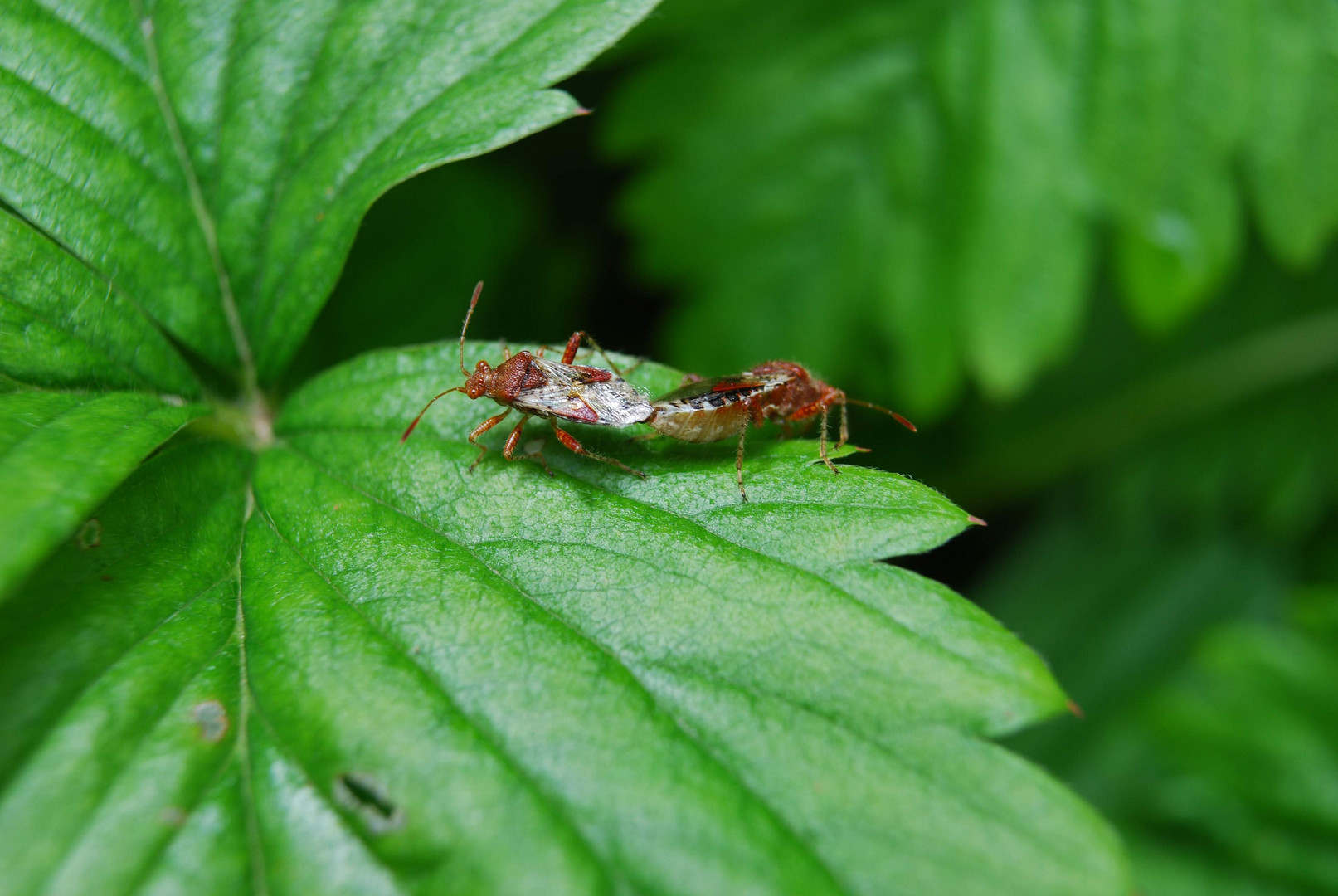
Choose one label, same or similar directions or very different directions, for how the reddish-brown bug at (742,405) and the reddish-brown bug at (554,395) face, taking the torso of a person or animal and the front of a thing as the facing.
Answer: very different directions

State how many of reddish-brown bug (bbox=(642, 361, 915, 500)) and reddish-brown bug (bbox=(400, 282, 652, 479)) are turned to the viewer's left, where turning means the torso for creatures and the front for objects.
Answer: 1

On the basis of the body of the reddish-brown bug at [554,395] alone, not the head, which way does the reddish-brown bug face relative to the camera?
to the viewer's left

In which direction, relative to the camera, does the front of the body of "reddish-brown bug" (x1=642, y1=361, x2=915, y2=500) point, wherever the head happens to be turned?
to the viewer's right

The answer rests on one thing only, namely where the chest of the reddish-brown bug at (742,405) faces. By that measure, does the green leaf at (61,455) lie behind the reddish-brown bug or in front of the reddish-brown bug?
behind

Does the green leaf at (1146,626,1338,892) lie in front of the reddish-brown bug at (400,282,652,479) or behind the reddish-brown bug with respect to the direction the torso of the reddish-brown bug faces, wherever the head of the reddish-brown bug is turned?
behind

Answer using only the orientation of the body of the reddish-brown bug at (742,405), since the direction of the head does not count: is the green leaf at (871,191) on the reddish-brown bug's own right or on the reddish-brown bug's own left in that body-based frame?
on the reddish-brown bug's own left
